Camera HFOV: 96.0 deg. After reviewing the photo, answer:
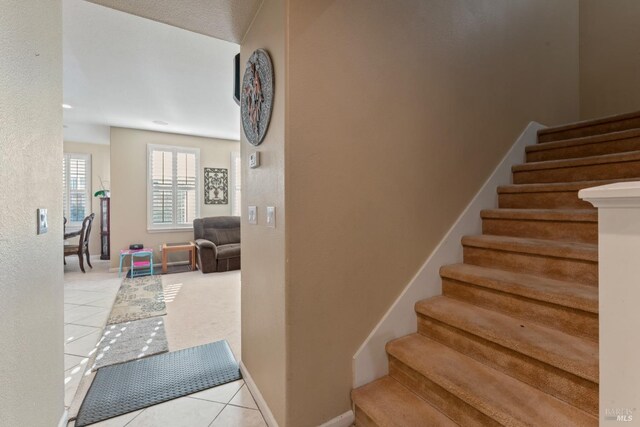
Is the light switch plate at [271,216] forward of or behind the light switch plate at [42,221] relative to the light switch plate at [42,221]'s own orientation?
forward

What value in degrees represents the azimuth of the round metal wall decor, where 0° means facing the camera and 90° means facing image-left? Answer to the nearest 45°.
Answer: approximately 90°

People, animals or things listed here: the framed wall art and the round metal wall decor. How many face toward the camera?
1

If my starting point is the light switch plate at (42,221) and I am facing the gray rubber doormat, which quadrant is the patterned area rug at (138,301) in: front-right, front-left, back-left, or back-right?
front-left

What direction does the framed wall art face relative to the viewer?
toward the camera

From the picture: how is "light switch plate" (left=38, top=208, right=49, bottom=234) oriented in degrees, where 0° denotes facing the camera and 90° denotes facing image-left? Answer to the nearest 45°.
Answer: approximately 315°

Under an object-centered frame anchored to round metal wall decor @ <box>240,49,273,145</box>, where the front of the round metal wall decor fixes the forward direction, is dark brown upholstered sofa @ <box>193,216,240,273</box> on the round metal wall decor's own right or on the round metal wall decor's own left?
on the round metal wall decor's own right

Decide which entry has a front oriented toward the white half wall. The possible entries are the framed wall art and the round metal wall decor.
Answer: the framed wall art

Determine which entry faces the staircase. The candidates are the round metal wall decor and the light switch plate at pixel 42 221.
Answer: the light switch plate
